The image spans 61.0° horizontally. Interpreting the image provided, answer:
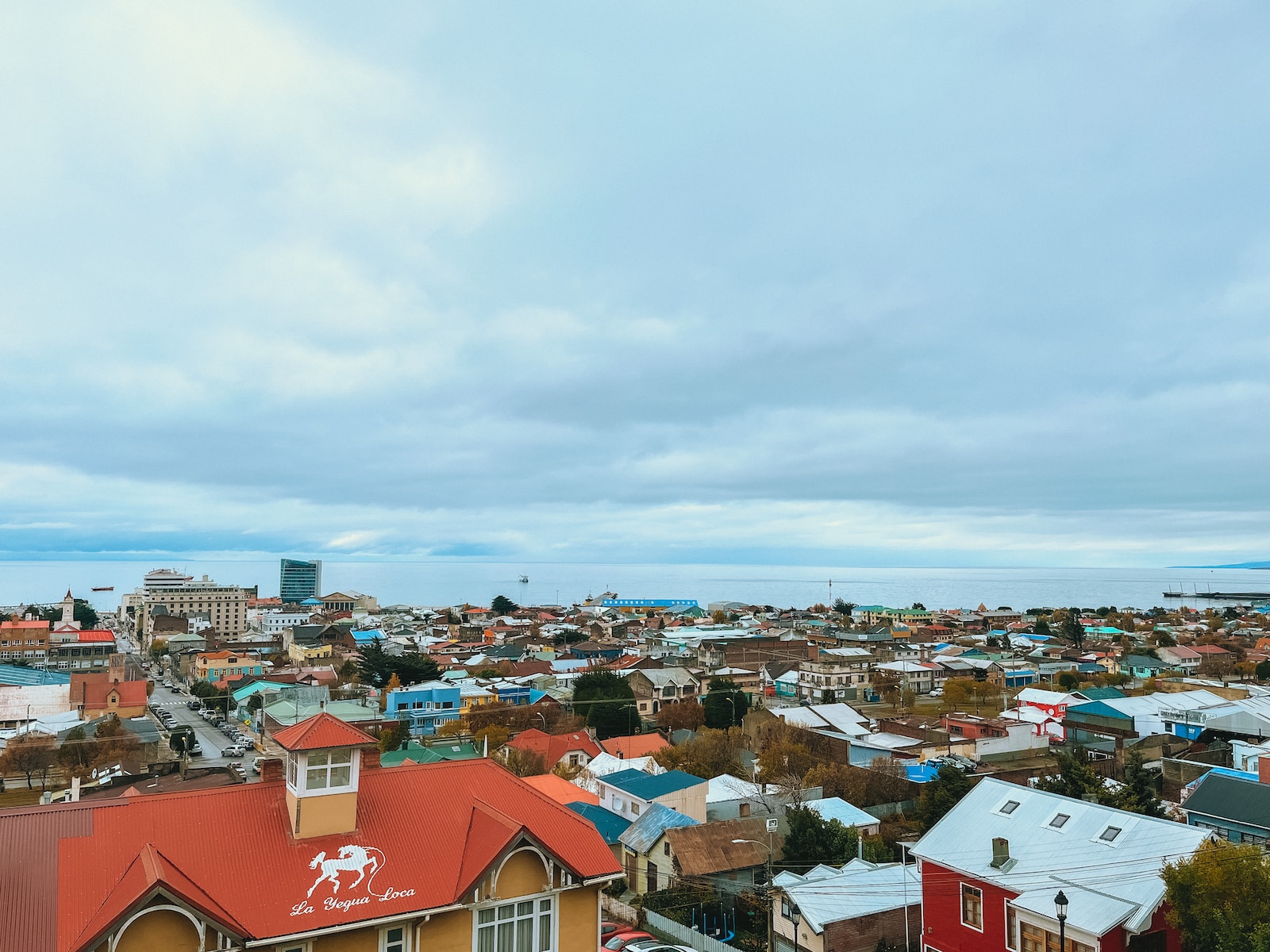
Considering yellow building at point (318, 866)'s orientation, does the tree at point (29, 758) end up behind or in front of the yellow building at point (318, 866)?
behind

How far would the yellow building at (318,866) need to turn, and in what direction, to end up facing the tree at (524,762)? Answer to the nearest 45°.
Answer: approximately 180°

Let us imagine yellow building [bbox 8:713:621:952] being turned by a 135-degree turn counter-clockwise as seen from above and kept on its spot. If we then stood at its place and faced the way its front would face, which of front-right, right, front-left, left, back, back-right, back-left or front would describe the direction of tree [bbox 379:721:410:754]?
front-left

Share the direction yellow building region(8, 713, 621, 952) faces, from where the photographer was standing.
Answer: facing the viewer

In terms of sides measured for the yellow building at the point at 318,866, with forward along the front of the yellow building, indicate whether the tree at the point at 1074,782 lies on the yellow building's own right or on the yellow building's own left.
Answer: on the yellow building's own left

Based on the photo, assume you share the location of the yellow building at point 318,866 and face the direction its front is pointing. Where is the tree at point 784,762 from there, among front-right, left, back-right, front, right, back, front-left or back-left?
back-left

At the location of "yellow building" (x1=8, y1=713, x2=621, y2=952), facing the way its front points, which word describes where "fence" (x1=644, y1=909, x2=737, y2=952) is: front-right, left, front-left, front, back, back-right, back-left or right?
back-left

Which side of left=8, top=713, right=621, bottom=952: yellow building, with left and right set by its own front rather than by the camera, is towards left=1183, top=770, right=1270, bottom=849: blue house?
left

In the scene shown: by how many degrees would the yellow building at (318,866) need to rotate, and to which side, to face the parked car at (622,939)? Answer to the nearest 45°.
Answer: approximately 135° to its left

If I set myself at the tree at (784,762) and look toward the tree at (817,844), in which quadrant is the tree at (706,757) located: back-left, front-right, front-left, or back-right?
back-right

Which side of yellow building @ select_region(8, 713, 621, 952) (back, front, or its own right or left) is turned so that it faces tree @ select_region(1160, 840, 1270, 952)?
left

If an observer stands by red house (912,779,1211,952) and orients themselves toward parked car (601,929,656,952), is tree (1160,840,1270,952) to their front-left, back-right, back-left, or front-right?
back-left
